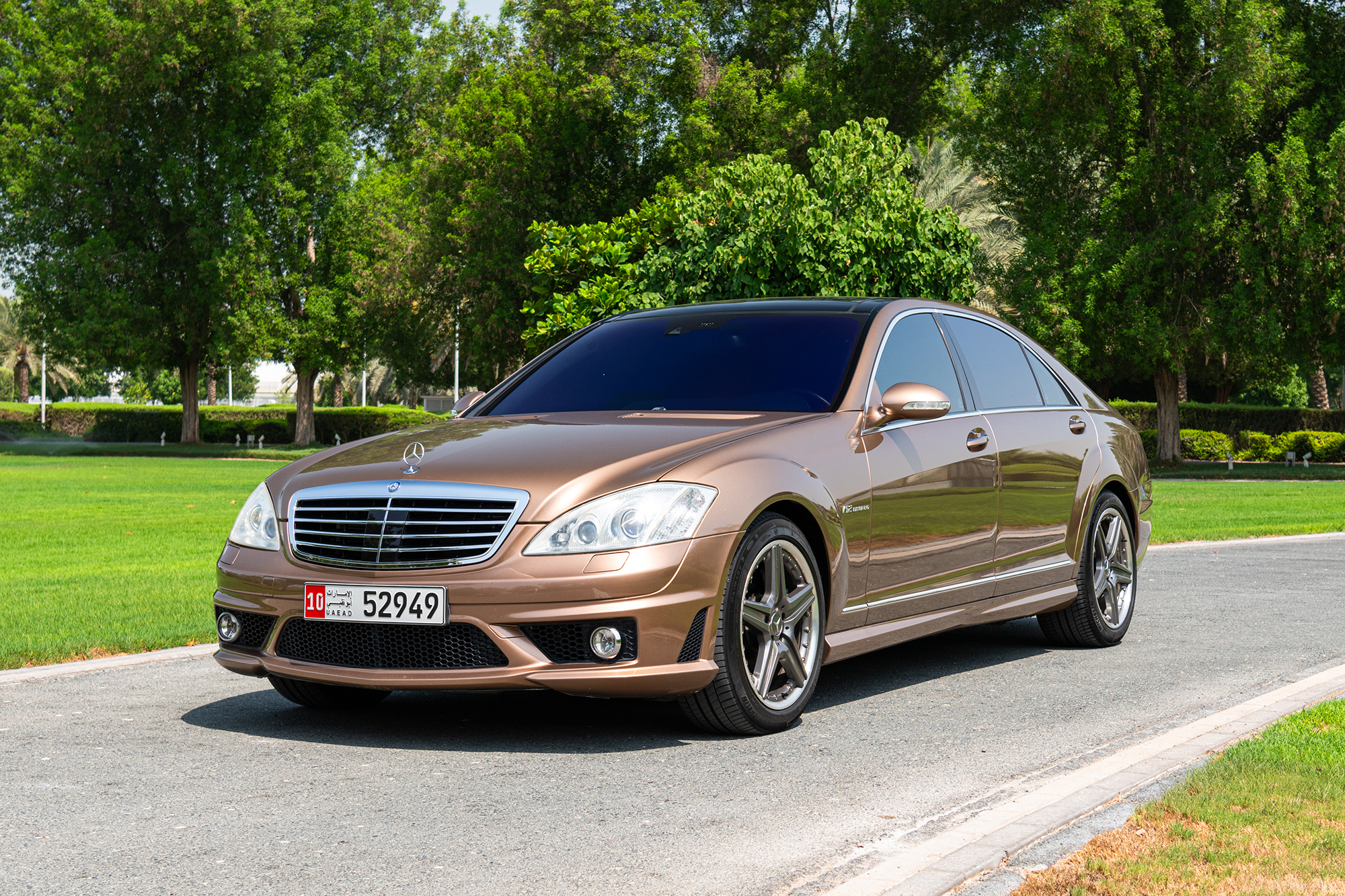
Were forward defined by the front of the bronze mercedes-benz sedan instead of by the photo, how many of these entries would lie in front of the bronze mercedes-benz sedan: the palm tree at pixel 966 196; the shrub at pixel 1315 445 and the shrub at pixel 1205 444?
0

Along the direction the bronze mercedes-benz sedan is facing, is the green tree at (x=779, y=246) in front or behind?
behind

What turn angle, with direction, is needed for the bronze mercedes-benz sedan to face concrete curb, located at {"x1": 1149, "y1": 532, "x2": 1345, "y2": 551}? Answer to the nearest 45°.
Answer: approximately 180°

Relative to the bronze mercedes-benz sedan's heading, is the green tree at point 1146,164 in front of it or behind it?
behind

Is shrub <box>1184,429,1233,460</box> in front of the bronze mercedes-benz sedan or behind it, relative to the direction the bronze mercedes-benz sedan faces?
behind

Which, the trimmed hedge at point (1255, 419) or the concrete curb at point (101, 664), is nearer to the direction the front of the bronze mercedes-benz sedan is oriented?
the concrete curb

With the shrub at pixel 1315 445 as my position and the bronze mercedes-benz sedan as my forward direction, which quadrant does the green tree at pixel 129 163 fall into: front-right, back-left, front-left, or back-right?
front-right

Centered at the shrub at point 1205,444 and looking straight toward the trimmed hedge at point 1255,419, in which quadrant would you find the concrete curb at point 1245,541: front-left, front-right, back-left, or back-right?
back-right

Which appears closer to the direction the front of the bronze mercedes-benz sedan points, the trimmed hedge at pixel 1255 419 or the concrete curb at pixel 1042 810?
the concrete curb

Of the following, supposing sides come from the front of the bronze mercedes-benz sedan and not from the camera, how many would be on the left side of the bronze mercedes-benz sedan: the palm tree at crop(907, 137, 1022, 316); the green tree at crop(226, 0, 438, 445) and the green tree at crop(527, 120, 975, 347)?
0

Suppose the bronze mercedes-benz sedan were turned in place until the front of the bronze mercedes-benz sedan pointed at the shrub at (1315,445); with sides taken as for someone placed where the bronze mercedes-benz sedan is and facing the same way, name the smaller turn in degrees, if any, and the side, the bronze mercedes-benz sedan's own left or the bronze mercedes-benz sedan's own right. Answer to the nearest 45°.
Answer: approximately 180°

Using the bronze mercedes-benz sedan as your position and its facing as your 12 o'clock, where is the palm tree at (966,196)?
The palm tree is roughly at 5 o'clock from the bronze mercedes-benz sedan.

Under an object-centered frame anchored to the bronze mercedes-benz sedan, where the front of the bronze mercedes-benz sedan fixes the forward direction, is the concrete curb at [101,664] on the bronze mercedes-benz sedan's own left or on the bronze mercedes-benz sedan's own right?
on the bronze mercedes-benz sedan's own right

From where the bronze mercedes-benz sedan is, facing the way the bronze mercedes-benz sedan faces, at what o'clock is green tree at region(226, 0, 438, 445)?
The green tree is roughly at 4 o'clock from the bronze mercedes-benz sedan.

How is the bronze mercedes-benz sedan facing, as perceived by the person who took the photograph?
facing the viewer and to the left of the viewer

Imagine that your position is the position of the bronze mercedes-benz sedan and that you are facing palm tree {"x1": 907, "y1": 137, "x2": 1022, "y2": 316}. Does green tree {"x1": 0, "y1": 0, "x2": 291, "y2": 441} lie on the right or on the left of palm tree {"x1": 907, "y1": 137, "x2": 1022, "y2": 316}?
left

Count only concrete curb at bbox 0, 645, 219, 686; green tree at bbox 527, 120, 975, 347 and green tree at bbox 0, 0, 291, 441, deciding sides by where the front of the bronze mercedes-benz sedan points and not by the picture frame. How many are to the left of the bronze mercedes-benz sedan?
0
